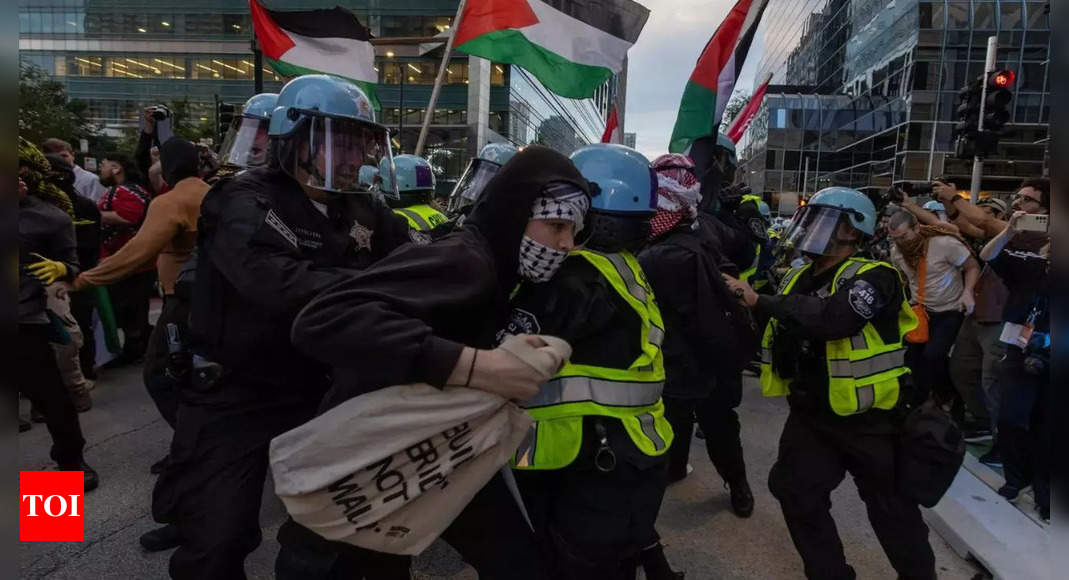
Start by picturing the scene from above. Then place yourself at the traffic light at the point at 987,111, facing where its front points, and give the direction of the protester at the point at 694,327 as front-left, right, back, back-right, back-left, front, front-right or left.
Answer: front-right

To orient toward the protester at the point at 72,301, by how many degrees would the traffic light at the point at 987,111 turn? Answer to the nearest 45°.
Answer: approximately 90° to its right

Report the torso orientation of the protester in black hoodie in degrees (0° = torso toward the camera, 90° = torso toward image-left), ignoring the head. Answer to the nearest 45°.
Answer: approximately 270°

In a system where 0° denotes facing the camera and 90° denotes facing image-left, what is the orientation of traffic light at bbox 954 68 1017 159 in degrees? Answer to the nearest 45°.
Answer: approximately 315°

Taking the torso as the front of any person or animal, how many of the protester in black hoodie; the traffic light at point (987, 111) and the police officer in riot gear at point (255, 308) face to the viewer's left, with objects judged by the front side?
0

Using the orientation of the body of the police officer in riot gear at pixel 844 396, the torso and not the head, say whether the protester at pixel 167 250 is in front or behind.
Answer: in front

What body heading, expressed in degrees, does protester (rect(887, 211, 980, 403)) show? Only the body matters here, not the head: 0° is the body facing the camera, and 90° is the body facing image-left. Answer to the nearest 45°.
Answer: approximately 45°

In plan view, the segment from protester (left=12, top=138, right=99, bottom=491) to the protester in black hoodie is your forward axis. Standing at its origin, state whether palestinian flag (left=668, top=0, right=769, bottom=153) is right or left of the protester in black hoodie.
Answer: left

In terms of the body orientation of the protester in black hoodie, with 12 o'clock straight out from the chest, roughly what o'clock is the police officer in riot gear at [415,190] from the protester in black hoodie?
The police officer in riot gear is roughly at 9 o'clock from the protester in black hoodie.

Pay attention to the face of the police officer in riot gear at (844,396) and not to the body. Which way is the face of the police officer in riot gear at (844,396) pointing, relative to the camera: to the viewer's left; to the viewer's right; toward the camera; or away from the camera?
to the viewer's left

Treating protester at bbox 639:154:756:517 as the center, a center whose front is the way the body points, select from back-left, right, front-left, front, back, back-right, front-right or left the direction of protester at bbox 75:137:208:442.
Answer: back-left

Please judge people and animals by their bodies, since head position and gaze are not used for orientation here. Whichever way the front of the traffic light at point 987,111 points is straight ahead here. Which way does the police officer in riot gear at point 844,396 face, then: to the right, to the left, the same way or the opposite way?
to the right

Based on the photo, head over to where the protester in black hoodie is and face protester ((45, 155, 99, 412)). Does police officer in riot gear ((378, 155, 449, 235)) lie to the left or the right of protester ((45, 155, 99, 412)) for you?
right
